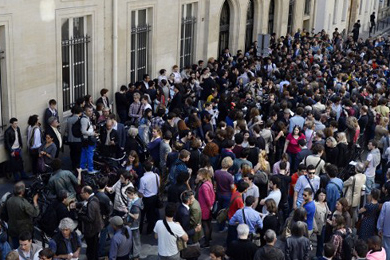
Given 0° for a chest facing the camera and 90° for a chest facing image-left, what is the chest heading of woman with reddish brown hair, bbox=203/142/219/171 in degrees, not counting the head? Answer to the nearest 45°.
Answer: approximately 180°

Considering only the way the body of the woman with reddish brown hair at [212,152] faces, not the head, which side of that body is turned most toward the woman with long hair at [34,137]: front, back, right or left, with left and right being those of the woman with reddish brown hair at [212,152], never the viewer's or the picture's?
left

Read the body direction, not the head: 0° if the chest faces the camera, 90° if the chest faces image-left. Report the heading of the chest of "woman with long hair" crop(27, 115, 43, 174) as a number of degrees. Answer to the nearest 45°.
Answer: approximately 270°

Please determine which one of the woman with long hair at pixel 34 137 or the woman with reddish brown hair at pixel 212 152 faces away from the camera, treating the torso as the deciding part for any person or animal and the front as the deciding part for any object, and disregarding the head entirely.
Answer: the woman with reddish brown hair at pixel 212 152

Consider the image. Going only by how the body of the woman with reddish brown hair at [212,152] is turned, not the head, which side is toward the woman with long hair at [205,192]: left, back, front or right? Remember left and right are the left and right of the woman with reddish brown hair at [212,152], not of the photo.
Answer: back
